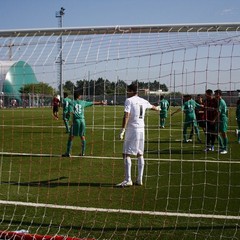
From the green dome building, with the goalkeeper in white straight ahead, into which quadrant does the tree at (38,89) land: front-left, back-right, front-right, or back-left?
front-left

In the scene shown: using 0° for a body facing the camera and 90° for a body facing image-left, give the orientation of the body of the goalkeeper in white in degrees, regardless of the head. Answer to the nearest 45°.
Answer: approximately 135°

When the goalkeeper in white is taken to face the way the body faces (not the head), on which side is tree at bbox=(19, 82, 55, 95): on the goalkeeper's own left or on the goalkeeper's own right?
on the goalkeeper's own left

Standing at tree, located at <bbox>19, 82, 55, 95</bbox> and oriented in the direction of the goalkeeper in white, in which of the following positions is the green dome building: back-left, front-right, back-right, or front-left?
back-right
